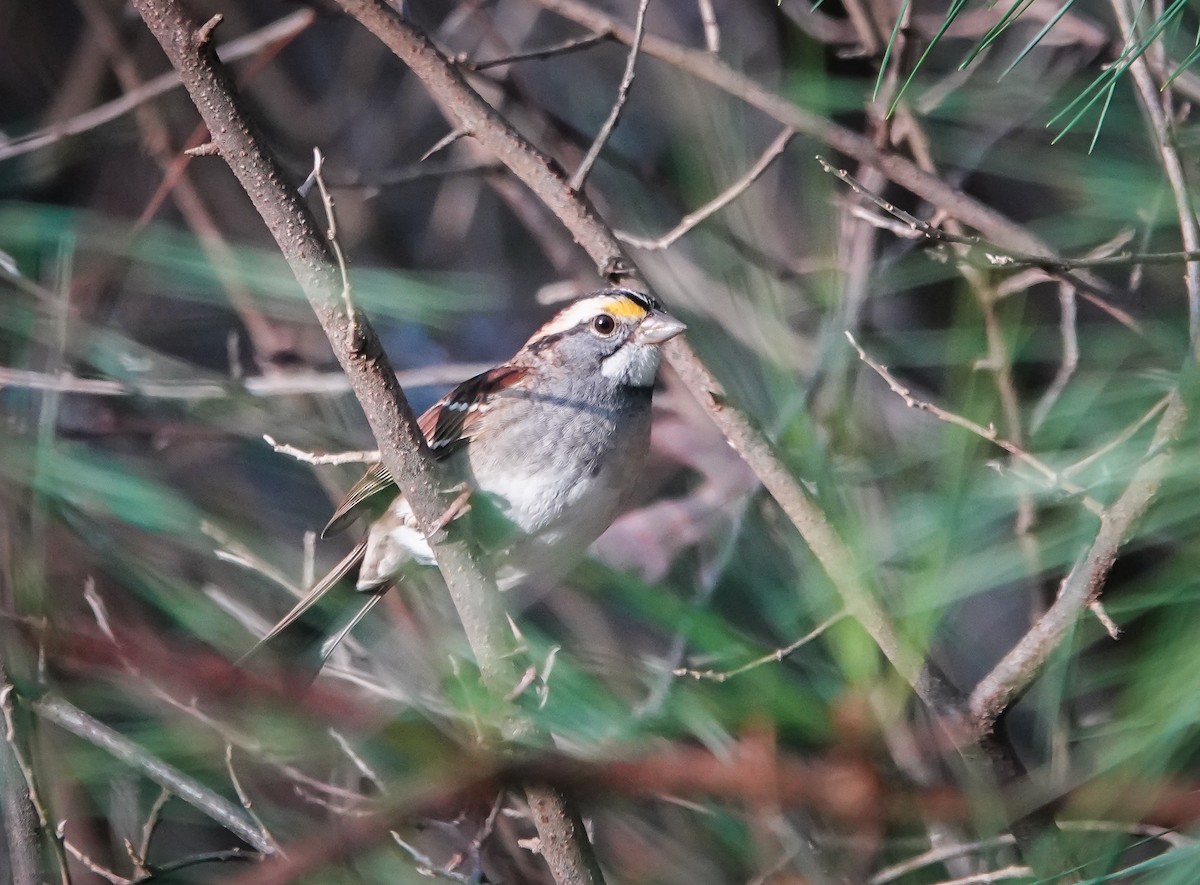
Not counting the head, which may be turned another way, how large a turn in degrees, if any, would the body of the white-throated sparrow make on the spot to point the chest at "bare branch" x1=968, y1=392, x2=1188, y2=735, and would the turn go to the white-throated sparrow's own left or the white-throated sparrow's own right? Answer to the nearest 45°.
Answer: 0° — it already faces it

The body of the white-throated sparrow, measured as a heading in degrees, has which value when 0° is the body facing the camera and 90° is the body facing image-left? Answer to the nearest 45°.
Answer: approximately 315°

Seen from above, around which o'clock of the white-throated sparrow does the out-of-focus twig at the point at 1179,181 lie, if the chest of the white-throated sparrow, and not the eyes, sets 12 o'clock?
The out-of-focus twig is roughly at 10 o'clock from the white-throated sparrow.

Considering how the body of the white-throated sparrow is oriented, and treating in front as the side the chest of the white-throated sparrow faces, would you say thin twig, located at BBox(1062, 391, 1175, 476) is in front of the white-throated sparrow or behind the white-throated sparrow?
in front
